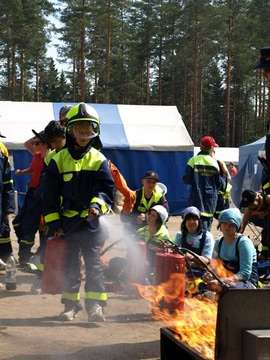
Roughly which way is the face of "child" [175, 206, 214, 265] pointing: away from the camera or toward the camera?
toward the camera

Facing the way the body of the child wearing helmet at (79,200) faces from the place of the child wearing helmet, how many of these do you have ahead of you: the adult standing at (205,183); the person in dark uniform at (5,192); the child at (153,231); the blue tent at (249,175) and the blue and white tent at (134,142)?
0

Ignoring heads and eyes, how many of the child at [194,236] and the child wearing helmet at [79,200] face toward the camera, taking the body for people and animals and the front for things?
2

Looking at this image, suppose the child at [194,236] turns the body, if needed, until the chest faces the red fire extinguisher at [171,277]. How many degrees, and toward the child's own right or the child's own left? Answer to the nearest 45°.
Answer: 0° — they already face it

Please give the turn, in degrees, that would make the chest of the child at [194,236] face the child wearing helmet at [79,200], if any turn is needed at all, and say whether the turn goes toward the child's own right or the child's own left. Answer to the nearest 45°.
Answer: approximately 45° to the child's own right

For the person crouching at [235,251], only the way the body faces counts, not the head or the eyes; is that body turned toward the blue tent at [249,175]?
no

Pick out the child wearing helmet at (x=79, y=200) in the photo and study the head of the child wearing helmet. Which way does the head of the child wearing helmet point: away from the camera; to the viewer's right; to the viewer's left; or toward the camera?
toward the camera

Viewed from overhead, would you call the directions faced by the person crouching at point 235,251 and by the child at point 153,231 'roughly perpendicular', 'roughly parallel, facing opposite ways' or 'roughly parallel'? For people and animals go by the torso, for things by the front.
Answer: roughly parallel

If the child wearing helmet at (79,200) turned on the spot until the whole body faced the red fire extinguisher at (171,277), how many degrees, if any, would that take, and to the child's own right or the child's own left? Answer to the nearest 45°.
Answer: approximately 90° to the child's own left

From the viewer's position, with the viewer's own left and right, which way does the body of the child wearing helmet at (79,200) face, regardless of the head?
facing the viewer

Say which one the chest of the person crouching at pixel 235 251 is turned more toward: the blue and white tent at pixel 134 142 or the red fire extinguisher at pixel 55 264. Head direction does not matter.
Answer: the red fire extinguisher

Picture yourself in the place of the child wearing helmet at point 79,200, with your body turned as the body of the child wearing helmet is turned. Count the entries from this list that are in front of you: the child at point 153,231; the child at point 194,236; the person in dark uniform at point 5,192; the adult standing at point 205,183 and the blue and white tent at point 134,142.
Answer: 0

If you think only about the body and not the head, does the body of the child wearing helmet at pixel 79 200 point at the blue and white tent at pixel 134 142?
no

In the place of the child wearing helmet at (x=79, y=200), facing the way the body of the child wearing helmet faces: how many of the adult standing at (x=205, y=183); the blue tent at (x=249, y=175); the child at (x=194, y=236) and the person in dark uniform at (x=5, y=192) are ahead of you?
0

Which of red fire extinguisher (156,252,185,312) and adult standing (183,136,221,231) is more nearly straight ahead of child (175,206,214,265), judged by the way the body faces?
the red fire extinguisher

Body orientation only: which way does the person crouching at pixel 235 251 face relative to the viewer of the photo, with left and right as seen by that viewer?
facing the viewer and to the left of the viewer
